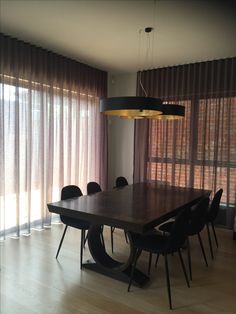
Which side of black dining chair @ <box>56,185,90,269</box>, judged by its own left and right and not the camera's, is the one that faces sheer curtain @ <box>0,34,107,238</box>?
back

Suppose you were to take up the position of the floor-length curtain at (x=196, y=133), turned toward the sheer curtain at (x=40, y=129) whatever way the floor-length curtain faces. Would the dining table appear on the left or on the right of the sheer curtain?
left

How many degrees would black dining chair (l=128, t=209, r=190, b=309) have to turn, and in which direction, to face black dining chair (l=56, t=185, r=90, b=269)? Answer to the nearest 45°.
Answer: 0° — it already faces it

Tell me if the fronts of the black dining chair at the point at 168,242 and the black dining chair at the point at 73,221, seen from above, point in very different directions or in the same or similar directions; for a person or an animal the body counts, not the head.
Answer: very different directions

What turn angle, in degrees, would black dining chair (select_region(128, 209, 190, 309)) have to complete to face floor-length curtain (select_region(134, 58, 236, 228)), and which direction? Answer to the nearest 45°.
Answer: approximately 45° to its right

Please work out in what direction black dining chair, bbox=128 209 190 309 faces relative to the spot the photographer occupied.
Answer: facing away from the viewer and to the left of the viewer
